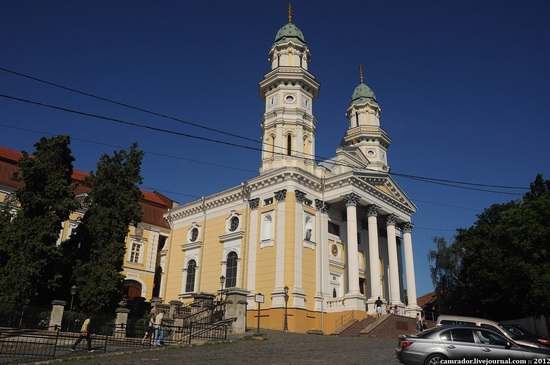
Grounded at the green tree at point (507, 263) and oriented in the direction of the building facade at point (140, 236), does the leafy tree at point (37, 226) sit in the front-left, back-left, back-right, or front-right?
front-left

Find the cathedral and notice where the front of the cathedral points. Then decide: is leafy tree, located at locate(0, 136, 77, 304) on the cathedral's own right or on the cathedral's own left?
on the cathedral's own right

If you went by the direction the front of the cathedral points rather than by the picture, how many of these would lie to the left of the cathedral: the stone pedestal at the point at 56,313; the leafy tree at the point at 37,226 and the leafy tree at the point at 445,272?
1

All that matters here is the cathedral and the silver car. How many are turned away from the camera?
0

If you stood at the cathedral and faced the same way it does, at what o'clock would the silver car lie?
The silver car is roughly at 1 o'clock from the cathedral.

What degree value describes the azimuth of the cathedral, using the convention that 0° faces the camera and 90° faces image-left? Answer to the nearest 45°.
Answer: approximately 315°

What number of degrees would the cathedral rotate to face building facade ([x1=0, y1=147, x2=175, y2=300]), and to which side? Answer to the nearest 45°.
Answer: approximately 135° to its right

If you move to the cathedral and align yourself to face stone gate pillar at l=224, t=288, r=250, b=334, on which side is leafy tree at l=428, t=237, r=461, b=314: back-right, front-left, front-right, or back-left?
back-left

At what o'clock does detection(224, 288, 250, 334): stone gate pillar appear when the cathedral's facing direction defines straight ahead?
The stone gate pillar is roughly at 2 o'clock from the cathedral.

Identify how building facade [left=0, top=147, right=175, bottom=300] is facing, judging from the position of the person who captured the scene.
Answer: facing the viewer and to the right of the viewer
